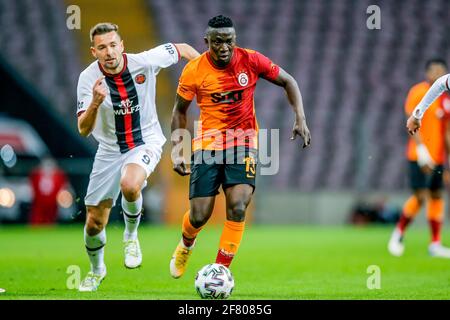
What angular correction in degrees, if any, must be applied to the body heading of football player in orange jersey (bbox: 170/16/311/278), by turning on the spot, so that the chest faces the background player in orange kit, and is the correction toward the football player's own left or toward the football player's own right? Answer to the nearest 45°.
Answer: approximately 135° to the football player's own left

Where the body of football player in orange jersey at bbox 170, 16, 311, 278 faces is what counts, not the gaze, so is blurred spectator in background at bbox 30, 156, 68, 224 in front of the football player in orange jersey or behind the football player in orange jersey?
behind

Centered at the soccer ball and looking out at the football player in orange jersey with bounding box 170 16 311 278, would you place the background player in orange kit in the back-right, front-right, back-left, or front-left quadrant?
front-right

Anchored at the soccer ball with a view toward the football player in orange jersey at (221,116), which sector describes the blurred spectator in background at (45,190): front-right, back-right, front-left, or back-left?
front-left

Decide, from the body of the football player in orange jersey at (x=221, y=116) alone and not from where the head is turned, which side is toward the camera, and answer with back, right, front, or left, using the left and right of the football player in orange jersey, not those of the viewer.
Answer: front

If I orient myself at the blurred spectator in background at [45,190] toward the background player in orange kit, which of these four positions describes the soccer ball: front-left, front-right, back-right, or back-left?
front-right
